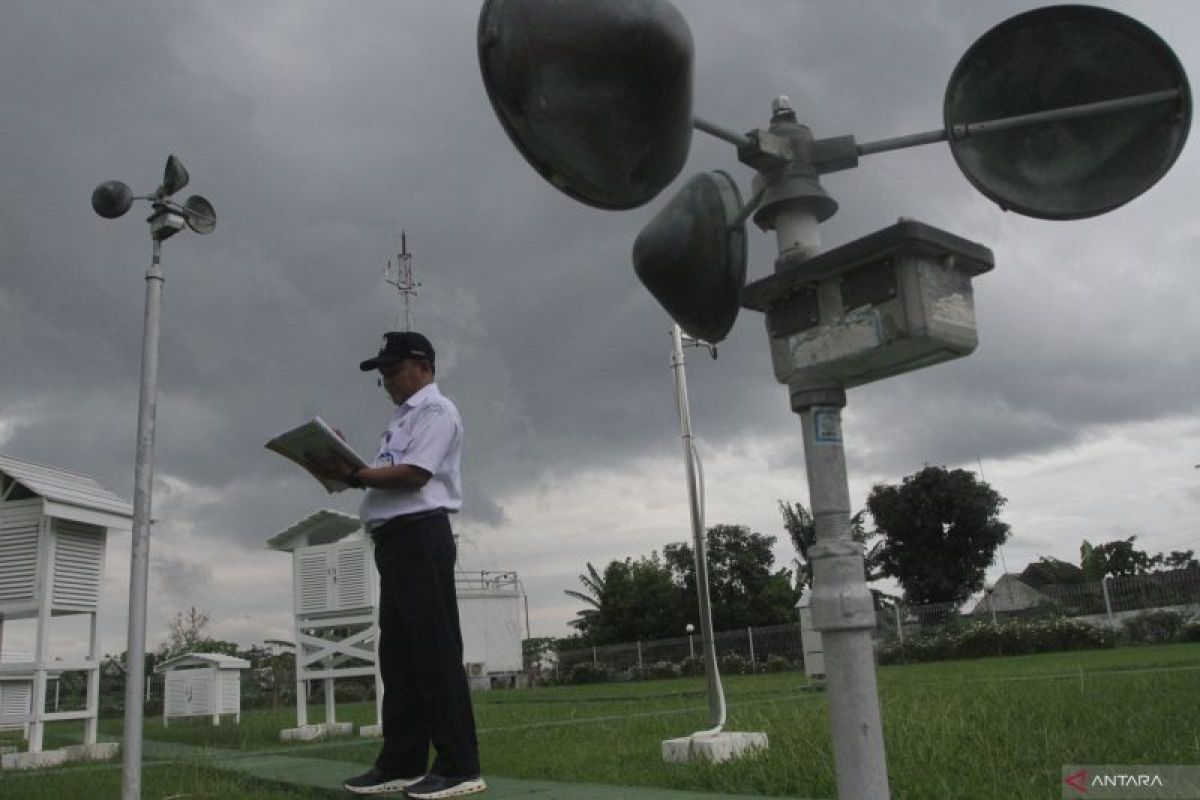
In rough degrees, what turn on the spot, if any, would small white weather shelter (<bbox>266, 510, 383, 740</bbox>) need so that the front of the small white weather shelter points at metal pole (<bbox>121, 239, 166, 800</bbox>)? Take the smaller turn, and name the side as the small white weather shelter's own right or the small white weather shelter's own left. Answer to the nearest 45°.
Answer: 0° — it already faces it

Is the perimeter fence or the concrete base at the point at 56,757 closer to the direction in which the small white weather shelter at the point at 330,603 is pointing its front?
the concrete base

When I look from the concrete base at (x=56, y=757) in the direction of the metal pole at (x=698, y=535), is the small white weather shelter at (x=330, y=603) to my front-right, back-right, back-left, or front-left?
front-left

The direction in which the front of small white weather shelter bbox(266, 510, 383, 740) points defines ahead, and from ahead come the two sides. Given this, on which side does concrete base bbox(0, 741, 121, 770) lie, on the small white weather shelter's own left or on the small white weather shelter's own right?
on the small white weather shelter's own right

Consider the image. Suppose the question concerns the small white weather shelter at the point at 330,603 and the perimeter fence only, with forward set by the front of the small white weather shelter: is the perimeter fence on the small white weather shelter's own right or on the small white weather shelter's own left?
on the small white weather shelter's own left

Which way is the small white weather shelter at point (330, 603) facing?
toward the camera

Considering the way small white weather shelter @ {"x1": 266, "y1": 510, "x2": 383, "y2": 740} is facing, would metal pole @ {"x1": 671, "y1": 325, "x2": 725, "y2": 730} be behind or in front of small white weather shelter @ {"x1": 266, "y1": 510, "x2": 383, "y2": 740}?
in front

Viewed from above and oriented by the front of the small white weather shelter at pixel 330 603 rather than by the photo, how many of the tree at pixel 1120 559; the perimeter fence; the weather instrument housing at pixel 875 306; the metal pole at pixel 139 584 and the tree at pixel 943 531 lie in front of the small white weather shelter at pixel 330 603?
2

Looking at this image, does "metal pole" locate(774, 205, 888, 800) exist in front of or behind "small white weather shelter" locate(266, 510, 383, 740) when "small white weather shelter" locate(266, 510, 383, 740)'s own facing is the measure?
in front

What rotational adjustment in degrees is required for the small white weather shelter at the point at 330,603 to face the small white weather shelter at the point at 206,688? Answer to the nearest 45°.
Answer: approximately 180°

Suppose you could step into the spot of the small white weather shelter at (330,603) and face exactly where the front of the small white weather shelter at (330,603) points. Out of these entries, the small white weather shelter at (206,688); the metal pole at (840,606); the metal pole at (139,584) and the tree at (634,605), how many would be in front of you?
2

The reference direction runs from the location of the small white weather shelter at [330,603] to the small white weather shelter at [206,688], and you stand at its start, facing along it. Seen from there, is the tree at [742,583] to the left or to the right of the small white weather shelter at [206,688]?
right

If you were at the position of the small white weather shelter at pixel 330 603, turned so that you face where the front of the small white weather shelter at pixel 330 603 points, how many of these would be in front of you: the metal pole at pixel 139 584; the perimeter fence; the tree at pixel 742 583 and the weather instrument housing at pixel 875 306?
2

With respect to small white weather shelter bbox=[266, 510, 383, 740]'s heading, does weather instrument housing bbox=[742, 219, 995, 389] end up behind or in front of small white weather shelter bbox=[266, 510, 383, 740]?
in front
